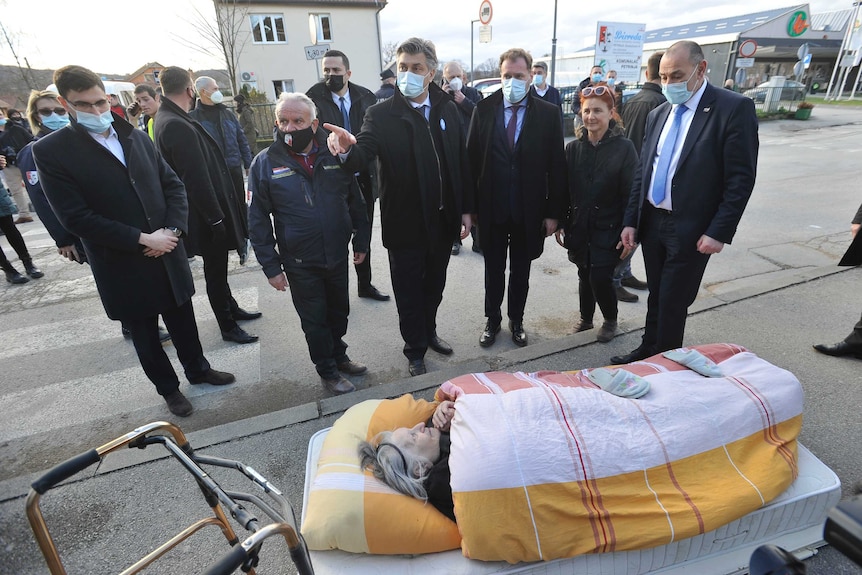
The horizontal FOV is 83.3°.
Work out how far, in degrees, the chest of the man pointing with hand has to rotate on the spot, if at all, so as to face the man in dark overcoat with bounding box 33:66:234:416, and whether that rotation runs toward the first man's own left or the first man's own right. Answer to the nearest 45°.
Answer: approximately 90° to the first man's own right

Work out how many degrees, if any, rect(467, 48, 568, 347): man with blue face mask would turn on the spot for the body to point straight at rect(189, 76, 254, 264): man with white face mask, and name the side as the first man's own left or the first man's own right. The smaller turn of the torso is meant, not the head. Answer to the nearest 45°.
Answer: approximately 135° to the first man's own right

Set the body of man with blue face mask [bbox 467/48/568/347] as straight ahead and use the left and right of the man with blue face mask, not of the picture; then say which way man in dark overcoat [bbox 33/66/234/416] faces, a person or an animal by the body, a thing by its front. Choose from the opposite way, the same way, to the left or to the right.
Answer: to the left

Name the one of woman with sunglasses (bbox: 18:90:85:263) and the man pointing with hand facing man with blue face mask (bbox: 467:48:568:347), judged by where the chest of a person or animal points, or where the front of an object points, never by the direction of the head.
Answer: the woman with sunglasses

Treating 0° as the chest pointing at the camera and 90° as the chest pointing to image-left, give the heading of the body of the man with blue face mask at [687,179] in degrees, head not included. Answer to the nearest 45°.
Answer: approximately 45°

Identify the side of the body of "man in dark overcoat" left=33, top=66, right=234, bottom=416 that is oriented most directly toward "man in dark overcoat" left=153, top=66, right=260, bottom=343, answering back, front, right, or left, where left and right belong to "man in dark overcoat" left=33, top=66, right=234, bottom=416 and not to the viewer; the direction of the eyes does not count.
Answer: left

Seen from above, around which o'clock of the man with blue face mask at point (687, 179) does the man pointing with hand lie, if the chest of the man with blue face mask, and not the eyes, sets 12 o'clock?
The man pointing with hand is roughly at 1 o'clock from the man with blue face mask.

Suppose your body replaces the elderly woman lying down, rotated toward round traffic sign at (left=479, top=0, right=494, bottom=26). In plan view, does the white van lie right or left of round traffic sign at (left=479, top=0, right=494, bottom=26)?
left

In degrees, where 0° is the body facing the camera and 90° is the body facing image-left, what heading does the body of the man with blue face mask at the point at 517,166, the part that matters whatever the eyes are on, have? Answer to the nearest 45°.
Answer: approximately 0°
